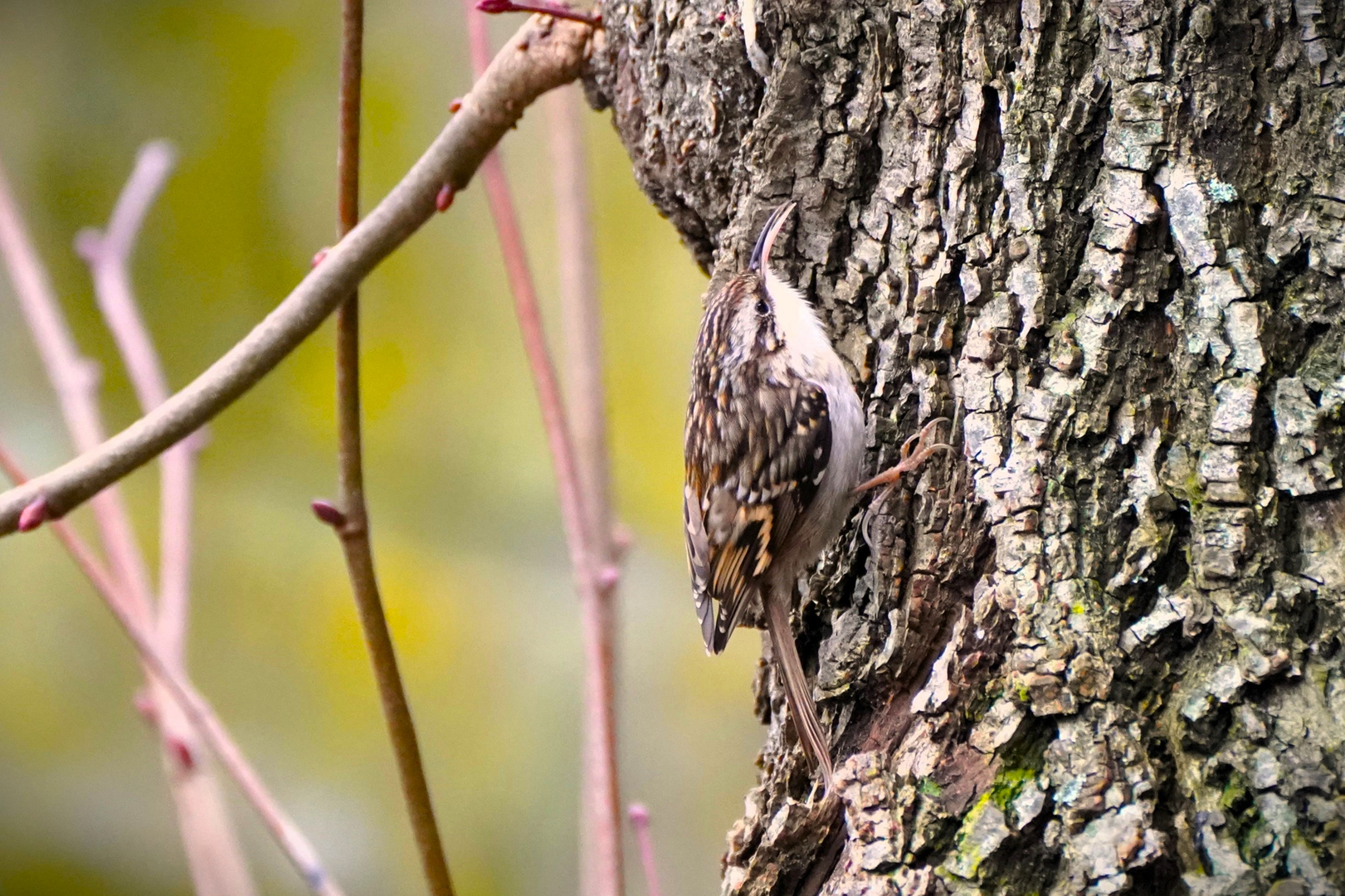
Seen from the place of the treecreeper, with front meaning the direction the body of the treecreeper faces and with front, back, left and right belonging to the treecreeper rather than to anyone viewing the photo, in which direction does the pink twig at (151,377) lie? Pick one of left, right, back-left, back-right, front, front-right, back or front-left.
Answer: back

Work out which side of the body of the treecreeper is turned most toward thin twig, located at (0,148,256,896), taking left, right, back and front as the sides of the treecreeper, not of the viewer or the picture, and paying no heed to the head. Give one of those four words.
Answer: back

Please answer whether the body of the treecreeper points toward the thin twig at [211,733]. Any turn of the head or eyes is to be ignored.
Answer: no

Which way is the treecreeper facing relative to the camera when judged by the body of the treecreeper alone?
to the viewer's right
